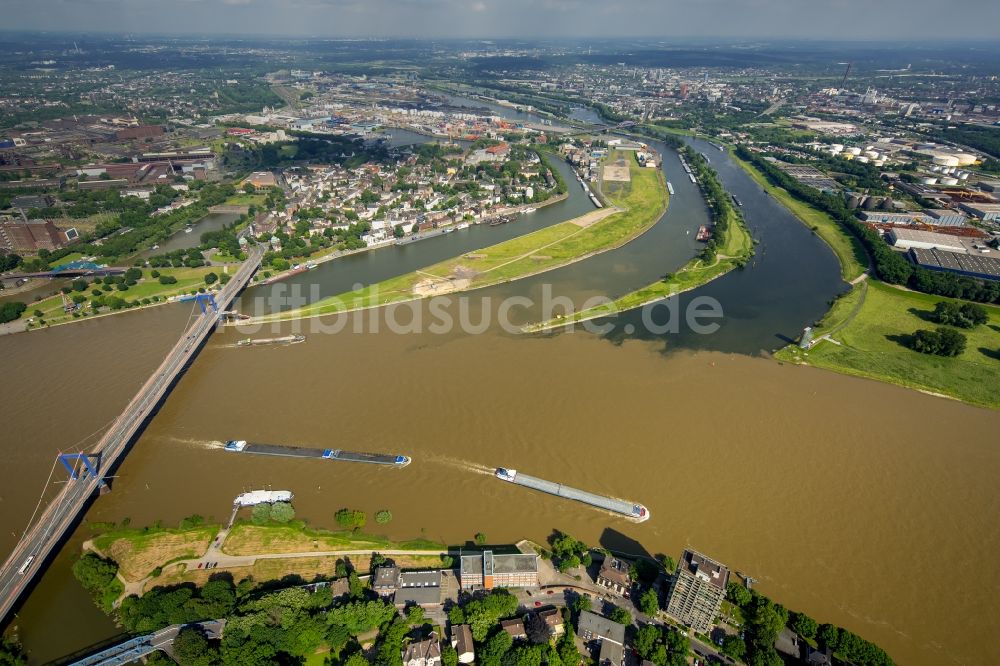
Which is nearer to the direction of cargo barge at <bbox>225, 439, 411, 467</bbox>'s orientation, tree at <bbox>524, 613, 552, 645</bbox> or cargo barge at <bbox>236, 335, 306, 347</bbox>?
the tree

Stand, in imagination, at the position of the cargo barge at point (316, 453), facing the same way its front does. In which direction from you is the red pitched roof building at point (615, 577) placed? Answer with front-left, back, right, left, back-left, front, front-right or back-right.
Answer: front-right

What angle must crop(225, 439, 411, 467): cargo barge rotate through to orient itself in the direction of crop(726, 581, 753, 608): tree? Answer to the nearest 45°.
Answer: approximately 45° to its right

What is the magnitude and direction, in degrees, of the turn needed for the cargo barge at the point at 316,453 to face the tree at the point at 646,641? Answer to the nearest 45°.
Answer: approximately 45° to its right

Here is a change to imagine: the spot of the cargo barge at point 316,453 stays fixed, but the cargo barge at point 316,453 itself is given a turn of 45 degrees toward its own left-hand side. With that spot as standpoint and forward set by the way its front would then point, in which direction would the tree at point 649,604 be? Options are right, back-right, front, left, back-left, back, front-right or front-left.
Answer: right

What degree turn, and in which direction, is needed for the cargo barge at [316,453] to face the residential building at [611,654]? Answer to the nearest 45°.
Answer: approximately 45° to its right

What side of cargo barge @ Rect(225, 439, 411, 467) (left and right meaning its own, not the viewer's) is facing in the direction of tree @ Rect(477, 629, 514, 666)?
right

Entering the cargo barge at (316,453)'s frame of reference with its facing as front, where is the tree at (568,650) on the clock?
The tree is roughly at 2 o'clock from the cargo barge.

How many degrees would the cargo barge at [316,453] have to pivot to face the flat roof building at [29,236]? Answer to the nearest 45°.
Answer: approximately 135° to its left

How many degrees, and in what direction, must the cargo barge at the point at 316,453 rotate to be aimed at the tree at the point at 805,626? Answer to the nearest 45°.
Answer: approximately 45° to its right

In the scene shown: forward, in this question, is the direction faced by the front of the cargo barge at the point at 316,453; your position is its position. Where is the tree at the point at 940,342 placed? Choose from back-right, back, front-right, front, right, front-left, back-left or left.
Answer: front

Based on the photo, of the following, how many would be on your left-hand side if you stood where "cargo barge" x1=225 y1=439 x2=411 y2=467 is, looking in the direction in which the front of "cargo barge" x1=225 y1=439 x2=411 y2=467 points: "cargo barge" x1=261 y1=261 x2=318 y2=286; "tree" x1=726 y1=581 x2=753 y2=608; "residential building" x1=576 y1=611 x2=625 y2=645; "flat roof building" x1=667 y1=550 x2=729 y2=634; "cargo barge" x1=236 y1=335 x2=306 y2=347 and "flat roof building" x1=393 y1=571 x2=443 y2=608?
2

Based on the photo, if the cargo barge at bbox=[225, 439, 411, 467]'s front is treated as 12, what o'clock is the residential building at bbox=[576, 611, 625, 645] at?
The residential building is roughly at 2 o'clock from the cargo barge.

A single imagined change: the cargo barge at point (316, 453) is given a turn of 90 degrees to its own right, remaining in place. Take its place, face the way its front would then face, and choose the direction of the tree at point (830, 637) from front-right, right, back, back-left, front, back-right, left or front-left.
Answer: front-left

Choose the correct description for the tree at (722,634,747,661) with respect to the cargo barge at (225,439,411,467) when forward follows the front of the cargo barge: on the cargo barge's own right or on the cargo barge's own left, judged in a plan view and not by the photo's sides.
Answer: on the cargo barge's own right

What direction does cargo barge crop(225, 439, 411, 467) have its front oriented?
to the viewer's right
